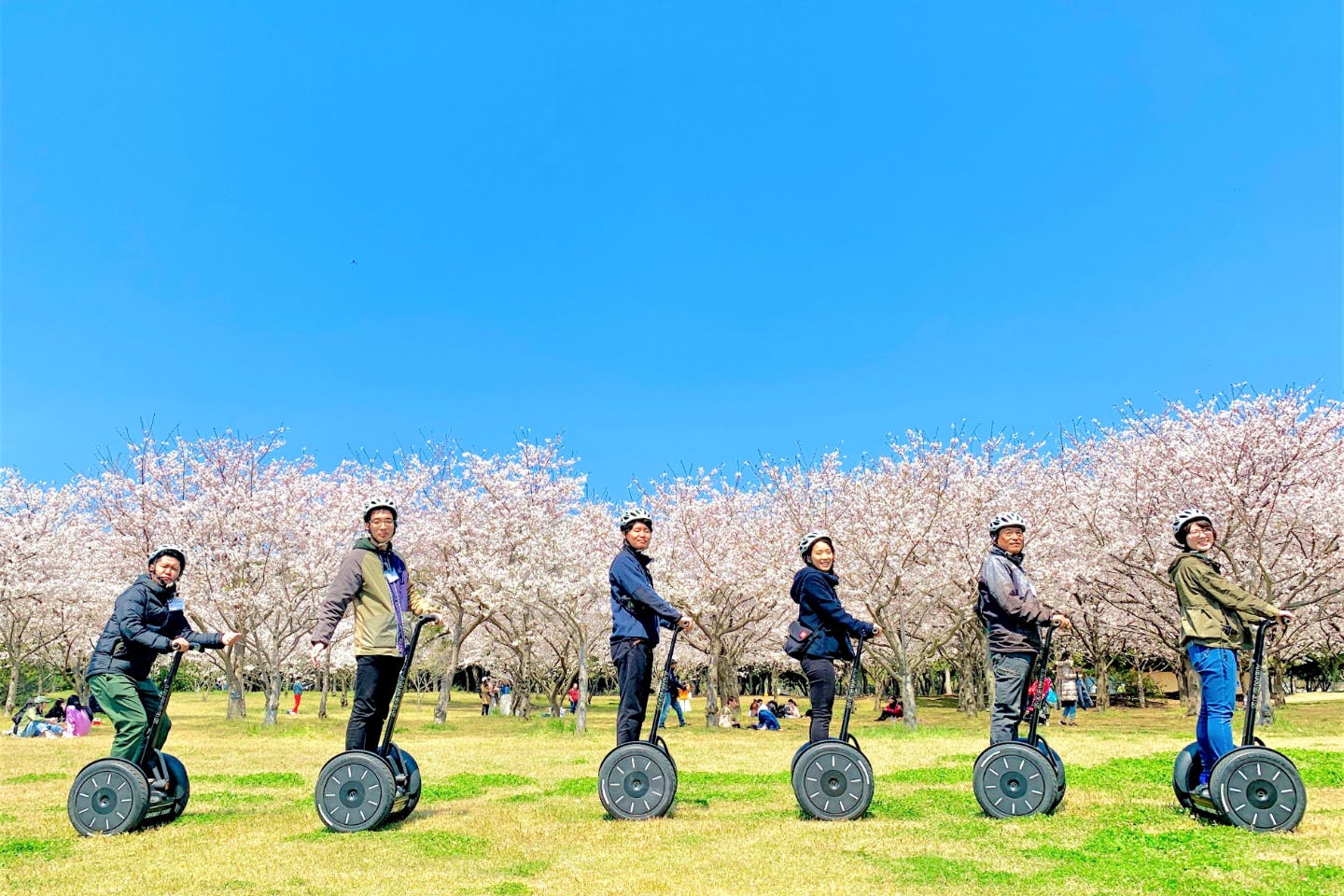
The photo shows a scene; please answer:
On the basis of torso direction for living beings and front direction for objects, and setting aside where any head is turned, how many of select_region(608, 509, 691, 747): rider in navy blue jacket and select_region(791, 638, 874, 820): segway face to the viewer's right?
2

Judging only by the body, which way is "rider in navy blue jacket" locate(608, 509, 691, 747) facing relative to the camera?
to the viewer's right

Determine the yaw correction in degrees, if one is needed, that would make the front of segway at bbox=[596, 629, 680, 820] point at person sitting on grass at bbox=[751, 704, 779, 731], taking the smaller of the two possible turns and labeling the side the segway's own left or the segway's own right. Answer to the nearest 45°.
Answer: approximately 90° to the segway's own left

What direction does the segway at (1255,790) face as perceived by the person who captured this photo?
facing away from the viewer and to the right of the viewer

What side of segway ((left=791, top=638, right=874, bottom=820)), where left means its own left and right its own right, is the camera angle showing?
right

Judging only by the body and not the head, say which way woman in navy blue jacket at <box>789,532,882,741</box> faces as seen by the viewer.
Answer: to the viewer's right

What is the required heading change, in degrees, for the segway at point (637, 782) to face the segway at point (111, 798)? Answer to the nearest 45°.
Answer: approximately 180°

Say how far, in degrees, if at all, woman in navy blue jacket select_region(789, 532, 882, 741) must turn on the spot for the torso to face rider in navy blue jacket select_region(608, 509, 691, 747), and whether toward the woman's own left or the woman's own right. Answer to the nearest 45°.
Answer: approximately 180°

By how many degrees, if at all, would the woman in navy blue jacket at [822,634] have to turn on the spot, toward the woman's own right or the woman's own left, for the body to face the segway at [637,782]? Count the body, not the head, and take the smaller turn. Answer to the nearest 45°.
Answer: approximately 180°

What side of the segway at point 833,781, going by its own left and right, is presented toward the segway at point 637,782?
back

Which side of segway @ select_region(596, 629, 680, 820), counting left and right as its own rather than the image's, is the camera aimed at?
right

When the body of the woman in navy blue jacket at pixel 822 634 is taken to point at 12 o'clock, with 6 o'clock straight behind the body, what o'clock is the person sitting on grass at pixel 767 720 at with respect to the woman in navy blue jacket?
The person sitting on grass is roughly at 9 o'clock from the woman in navy blue jacket.

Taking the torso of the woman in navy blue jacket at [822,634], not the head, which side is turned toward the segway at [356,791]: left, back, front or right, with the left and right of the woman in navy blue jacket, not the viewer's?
back
